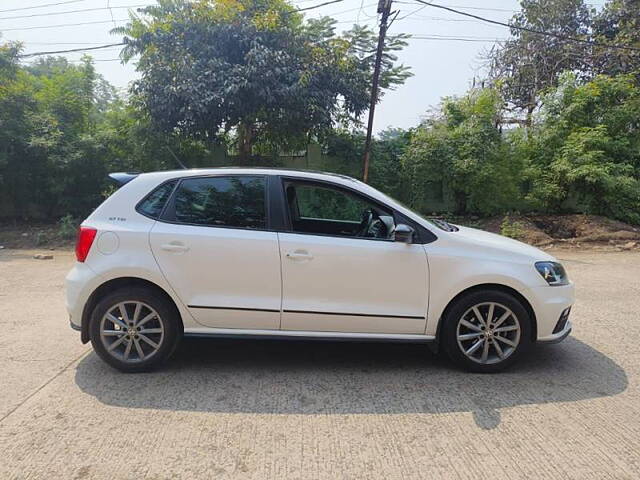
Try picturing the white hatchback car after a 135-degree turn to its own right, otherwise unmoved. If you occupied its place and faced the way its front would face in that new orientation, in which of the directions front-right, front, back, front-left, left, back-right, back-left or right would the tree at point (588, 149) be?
back

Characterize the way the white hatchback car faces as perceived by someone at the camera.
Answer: facing to the right of the viewer

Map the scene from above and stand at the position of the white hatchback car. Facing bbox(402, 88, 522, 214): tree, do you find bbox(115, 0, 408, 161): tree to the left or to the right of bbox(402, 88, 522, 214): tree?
left

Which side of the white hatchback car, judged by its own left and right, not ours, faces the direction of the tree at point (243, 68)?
left

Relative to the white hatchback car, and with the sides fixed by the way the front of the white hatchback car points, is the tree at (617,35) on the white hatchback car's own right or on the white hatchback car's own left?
on the white hatchback car's own left

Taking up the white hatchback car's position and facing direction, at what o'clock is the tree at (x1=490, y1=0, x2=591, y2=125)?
The tree is roughly at 10 o'clock from the white hatchback car.

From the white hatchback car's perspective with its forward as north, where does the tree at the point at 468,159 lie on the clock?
The tree is roughly at 10 o'clock from the white hatchback car.
